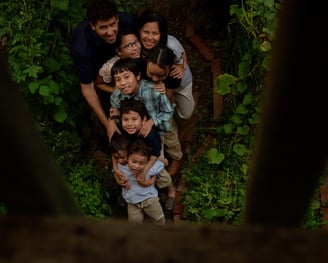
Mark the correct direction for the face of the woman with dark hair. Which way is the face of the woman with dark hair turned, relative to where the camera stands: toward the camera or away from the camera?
toward the camera

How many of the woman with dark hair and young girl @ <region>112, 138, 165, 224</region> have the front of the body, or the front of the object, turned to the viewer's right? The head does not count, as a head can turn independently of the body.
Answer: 0

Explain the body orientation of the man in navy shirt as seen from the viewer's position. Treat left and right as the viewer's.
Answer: facing the viewer and to the right of the viewer

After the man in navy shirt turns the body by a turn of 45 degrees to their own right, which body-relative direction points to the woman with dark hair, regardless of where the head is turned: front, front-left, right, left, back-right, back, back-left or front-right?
left

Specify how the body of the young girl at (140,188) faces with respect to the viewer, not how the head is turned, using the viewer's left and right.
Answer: facing the viewer

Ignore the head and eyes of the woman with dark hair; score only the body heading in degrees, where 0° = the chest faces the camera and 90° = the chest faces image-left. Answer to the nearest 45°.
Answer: approximately 45°
